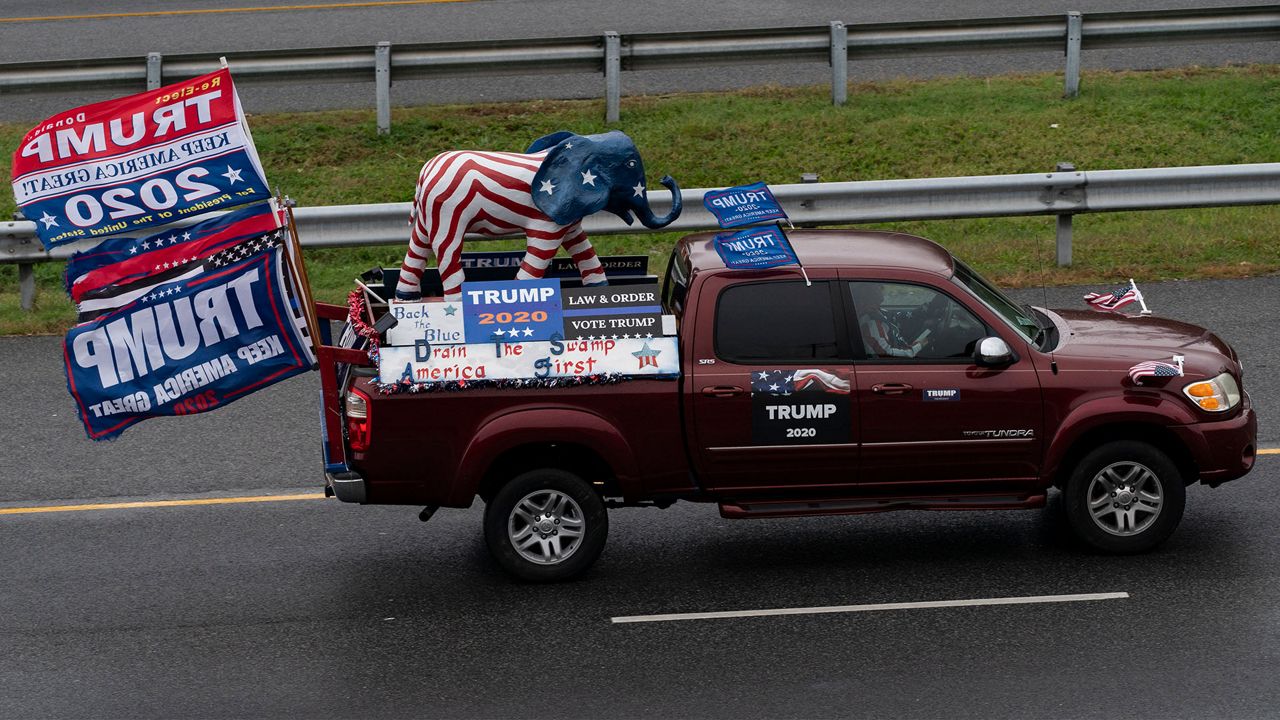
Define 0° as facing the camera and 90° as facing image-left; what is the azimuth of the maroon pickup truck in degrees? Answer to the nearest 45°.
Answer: approximately 270°

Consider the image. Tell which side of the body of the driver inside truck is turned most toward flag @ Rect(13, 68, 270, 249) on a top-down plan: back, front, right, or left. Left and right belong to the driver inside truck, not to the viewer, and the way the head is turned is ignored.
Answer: back

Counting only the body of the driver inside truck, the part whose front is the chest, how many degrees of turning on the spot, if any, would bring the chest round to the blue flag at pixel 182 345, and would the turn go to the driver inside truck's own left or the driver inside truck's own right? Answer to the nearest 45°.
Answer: approximately 180°

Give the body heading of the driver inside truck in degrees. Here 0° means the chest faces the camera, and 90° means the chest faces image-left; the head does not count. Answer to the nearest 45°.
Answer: approximately 270°

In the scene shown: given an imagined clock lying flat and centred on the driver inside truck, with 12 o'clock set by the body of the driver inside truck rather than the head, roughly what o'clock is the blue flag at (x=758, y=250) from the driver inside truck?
The blue flag is roughly at 6 o'clock from the driver inside truck.

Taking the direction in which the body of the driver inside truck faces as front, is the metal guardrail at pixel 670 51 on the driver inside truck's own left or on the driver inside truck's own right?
on the driver inside truck's own left

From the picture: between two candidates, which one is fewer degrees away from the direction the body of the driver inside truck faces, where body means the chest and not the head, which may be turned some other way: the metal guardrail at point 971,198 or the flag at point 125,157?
the metal guardrail

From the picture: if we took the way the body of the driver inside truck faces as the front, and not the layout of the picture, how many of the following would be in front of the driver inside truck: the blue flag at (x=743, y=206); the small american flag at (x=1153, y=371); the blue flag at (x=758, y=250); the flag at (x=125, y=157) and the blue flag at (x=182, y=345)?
1

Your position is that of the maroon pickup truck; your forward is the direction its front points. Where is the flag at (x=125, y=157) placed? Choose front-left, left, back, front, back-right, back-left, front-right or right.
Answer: back

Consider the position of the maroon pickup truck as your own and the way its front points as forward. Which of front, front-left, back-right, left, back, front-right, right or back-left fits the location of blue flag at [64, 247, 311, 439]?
back

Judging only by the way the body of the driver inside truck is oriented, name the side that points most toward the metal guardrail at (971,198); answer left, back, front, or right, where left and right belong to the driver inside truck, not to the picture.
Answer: left

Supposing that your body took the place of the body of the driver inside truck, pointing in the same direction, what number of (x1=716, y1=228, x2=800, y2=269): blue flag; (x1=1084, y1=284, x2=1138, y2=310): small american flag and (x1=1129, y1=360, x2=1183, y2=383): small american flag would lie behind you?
1
